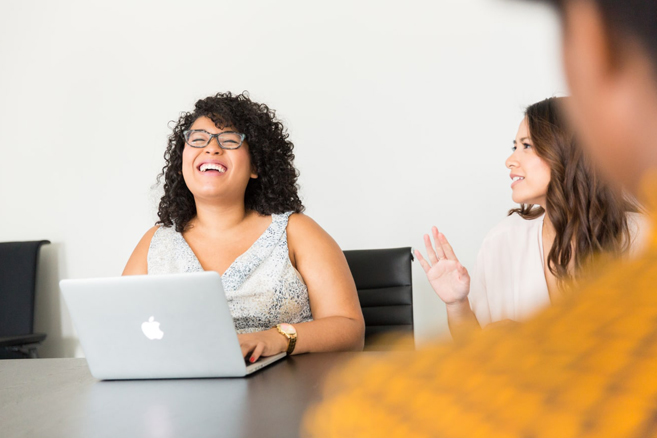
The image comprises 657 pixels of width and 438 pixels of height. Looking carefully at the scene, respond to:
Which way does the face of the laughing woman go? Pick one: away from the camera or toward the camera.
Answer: toward the camera

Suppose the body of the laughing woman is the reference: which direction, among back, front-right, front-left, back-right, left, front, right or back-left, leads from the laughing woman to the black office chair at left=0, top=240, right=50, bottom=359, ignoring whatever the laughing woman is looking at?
right

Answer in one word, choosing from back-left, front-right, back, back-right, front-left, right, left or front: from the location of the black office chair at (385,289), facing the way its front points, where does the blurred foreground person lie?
front

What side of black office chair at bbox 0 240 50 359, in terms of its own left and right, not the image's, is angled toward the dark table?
front

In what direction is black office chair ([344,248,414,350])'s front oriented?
toward the camera

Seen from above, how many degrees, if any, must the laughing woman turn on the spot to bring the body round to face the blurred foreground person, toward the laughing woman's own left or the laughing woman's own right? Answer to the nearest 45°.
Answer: approximately 45° to the laughing woman's own left

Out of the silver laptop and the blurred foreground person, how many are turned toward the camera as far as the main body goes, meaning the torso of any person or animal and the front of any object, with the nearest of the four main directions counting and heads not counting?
0

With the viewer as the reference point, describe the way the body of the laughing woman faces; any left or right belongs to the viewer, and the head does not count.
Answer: facing the viewer and to the left of the viewer

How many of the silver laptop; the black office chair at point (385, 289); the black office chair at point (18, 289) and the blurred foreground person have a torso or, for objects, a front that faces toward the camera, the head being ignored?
2

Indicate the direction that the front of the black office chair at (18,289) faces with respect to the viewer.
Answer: facing the viewer

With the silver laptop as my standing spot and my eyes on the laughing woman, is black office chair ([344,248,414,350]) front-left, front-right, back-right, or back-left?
front-right

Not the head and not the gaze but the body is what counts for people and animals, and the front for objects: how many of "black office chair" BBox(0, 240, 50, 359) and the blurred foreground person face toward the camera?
1

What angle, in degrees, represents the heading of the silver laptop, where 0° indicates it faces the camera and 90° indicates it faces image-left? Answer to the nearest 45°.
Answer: approximately 225°

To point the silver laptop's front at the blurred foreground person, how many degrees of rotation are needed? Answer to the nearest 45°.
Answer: approximately 135° to its right

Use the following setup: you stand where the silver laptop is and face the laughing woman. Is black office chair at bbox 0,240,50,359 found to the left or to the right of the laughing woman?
left

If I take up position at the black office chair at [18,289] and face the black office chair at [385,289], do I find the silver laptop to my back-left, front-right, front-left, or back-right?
front-right
